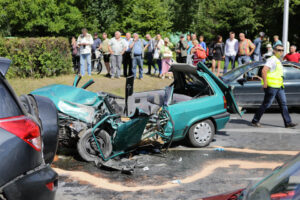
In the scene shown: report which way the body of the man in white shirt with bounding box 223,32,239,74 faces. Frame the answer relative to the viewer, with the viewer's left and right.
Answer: facing the viewer

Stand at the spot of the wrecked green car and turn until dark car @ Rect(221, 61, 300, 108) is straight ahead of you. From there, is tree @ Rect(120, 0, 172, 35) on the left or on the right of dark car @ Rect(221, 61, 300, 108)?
left

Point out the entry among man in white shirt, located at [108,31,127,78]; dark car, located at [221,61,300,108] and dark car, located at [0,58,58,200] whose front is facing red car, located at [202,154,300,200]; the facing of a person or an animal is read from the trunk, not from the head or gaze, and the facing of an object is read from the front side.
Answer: the man in white shirt

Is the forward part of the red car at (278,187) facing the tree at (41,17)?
no

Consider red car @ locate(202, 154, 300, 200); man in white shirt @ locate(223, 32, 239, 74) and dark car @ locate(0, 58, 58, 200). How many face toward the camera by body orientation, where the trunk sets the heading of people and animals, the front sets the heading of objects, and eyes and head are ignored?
1

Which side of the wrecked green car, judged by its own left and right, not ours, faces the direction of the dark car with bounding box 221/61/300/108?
back

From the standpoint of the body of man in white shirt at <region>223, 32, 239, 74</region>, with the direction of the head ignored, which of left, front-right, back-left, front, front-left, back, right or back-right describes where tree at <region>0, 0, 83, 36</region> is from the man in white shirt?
back-right

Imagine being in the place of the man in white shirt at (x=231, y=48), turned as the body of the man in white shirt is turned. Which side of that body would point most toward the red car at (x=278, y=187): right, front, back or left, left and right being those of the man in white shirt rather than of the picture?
front

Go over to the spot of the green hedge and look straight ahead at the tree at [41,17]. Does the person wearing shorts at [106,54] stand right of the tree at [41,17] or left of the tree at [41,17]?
right

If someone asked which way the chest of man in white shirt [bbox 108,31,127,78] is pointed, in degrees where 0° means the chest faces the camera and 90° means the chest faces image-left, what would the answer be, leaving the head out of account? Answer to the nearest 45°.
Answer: approximately 0°

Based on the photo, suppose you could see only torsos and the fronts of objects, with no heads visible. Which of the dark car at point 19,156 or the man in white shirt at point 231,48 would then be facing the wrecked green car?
the man in white shirt

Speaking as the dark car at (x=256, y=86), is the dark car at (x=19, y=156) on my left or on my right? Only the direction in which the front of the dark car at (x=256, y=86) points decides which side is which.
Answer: on my left

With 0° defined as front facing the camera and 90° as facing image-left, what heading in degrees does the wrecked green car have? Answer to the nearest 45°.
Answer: approximately 45°
